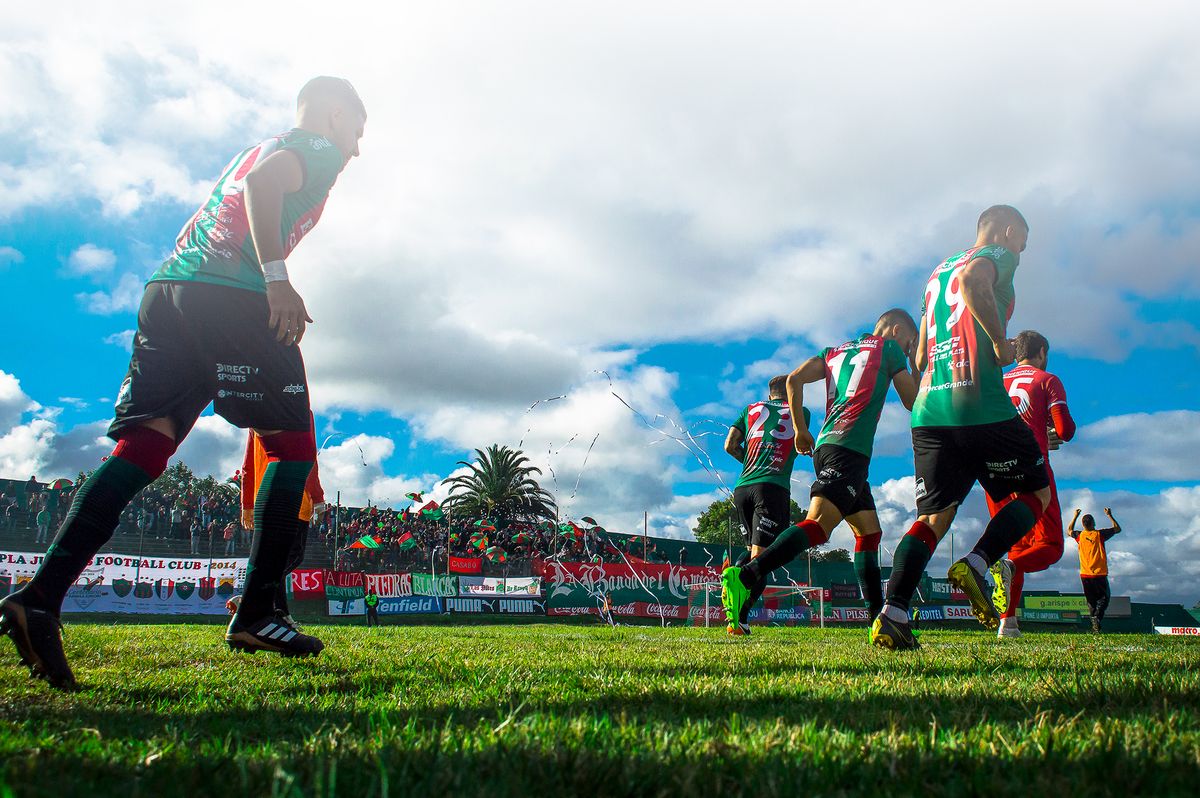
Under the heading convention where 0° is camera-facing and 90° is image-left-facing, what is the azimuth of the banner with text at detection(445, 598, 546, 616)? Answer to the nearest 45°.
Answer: approximately 0°

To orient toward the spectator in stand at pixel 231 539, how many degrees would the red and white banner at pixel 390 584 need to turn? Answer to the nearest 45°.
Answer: approximately 90° to its right

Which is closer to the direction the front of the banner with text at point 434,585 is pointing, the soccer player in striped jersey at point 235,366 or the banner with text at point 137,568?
the soccer player in striped jersey

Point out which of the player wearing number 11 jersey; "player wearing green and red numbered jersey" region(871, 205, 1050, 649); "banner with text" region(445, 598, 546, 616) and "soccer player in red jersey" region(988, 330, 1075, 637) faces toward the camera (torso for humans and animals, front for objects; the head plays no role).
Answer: the banner with text

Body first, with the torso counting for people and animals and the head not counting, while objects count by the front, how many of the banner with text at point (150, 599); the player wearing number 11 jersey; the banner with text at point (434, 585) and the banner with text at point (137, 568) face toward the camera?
3

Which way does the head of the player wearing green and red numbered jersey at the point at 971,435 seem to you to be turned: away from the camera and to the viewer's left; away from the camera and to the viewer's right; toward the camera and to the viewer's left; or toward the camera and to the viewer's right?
away from the camera and to the viewer's right

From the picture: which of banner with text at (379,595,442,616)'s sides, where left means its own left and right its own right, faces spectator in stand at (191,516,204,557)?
right
